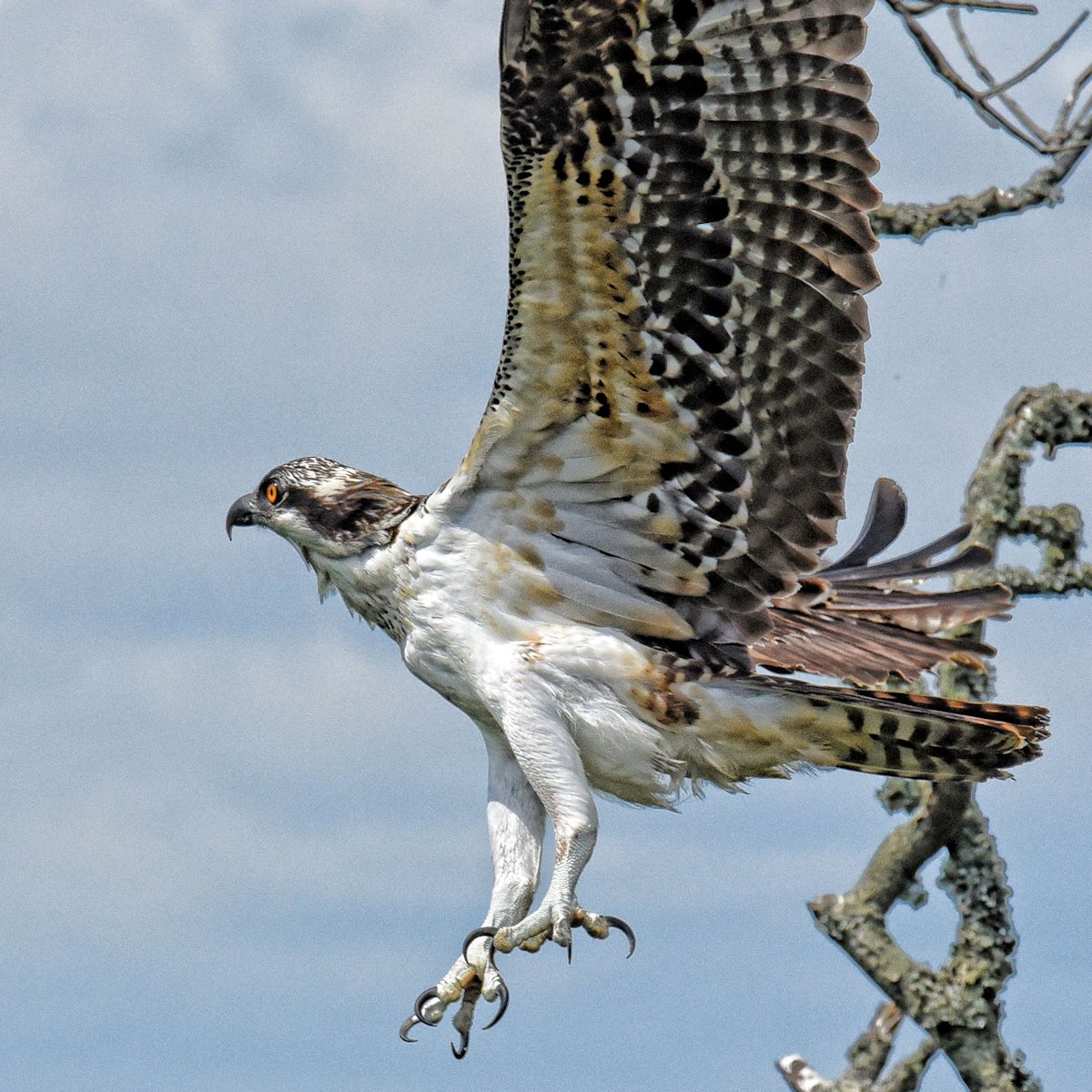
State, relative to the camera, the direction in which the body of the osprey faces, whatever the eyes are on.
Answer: to the viewer's left
